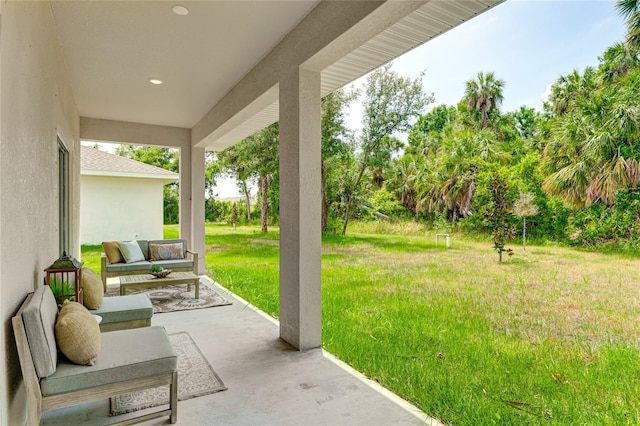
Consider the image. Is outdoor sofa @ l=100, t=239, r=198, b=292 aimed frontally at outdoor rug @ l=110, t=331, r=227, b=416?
yes

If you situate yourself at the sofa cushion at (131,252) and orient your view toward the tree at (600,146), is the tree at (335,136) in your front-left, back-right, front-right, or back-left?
front-left

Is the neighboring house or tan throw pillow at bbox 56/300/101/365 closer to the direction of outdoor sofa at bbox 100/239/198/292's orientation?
the tan throw pillow

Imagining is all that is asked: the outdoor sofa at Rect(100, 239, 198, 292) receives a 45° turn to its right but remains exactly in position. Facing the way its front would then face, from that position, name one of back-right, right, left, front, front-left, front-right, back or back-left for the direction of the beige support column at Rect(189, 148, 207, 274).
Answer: back

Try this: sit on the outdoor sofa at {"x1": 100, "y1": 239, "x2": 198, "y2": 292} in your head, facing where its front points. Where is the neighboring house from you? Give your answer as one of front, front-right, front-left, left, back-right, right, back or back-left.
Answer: back

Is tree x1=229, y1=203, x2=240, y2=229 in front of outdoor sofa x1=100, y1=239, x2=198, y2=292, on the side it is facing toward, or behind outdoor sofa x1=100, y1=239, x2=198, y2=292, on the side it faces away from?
behind

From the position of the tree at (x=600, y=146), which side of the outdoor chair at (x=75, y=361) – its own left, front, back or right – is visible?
front

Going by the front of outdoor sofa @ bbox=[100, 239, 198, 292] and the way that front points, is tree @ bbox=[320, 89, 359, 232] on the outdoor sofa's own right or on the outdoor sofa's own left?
on the outdoor sofa's own left

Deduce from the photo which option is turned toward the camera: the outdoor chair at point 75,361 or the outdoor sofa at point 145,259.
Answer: the outdoor sofa at point 145,259

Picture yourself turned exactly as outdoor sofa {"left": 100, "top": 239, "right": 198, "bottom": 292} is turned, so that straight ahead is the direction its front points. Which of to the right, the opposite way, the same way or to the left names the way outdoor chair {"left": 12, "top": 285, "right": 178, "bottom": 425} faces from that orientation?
to the left

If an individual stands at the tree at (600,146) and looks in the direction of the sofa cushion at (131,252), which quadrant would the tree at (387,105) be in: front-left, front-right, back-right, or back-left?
front-right

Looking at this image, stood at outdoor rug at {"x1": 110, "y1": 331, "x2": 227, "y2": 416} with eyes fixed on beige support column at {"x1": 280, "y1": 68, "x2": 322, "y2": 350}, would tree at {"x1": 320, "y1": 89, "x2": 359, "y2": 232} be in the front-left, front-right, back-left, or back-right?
front-left

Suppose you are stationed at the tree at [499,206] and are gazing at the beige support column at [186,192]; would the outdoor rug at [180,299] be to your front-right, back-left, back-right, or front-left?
front-left

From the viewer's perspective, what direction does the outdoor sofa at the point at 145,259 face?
toward the camera

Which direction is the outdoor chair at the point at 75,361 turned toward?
to the viewer's right

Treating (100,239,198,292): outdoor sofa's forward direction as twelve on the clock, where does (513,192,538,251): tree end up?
The tree is roughly at 9 o'clock from the outdoor sofa.

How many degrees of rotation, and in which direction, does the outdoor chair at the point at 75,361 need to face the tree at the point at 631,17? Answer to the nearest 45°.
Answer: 0° — it already faces it

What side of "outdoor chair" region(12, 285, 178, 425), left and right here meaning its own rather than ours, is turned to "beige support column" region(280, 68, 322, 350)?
front

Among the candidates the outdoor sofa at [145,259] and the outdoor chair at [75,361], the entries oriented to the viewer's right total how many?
1

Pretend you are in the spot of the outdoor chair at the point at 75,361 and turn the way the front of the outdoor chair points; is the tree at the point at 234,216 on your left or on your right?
on your left
